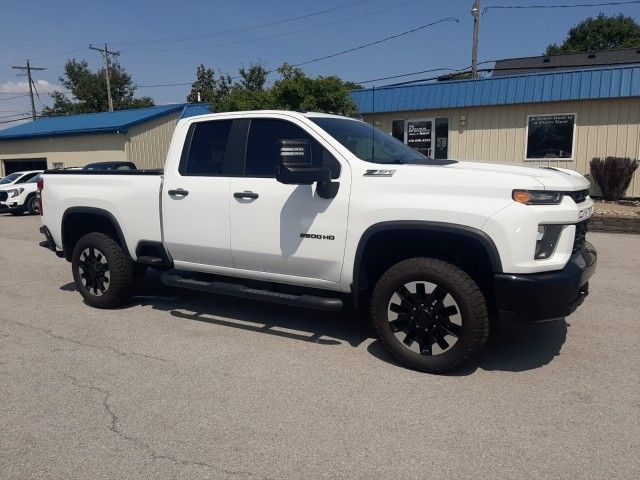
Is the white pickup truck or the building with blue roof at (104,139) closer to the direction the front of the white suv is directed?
the white pickup truck

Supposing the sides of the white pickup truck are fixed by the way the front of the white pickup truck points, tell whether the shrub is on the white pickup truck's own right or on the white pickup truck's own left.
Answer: on the white pickup truck's own left

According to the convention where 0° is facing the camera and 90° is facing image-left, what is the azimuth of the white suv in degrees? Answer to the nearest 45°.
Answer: approximately 45°

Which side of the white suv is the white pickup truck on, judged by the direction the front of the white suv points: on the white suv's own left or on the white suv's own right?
on the white suv's own left

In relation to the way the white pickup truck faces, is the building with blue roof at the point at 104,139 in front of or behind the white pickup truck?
behind

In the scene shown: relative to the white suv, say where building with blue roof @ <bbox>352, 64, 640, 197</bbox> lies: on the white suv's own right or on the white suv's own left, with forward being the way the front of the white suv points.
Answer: on the white suv's own left

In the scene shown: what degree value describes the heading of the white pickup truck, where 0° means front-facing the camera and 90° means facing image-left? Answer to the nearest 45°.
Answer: approximately 315°

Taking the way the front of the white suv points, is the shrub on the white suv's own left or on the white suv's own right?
on the white suv's own left

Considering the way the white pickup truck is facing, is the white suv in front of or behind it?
behind

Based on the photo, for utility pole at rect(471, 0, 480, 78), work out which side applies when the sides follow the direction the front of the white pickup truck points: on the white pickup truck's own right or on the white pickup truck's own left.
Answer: on the white pickup truck's own left

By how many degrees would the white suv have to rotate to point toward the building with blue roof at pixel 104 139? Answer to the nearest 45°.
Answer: approximately 180°

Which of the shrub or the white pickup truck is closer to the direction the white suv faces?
the white pickup truck
